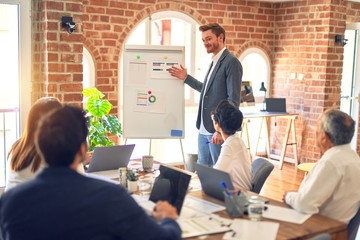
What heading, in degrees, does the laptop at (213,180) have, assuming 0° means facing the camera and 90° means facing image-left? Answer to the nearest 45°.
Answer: approximately 225°

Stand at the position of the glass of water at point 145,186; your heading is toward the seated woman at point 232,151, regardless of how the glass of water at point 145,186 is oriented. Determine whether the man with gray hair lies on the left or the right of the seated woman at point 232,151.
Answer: right

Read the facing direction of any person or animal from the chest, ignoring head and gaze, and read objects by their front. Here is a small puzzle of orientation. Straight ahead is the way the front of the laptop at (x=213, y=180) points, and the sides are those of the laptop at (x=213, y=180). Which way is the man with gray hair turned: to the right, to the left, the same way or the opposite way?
to the left

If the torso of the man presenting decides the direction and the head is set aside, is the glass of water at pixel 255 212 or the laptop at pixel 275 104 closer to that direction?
the glass of water

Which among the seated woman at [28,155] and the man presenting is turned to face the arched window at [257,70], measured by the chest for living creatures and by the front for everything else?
the seated woman

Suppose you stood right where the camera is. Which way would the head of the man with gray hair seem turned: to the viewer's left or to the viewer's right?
to the viewer's left

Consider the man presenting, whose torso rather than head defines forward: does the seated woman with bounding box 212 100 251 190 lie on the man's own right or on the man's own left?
on the man's own left

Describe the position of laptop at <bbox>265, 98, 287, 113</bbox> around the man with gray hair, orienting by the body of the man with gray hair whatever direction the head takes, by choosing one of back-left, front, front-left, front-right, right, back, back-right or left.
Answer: front-right

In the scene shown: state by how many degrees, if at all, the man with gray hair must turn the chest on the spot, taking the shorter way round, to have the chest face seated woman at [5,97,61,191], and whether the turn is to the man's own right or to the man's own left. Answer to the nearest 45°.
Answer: approximately 45° to the man's own left

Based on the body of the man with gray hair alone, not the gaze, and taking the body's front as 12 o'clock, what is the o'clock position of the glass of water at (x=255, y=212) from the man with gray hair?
The glass of water is roughly at 9 o'clock from the man with gray hair.

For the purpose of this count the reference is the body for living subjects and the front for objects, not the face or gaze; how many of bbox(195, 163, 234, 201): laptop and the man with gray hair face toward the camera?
0

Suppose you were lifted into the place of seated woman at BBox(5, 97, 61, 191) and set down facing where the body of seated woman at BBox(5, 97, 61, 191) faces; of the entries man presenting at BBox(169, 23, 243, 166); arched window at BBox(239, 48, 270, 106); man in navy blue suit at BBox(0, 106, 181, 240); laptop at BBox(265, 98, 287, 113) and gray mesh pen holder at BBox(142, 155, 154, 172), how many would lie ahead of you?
4

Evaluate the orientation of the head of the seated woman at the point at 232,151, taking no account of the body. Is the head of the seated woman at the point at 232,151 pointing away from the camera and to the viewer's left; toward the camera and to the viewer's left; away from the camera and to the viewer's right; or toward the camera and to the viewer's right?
away from the camera and to the viewer's left

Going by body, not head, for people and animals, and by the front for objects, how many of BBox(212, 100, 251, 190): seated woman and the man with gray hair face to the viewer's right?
0

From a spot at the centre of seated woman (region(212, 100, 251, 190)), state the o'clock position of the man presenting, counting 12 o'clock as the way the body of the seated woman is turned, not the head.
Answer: The man presenting is roughly at 1 o'clock from the seated woman.

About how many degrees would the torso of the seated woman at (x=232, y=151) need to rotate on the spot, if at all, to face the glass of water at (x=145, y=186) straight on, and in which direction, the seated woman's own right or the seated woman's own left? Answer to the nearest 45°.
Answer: approximately 45° to the seated woman's own left

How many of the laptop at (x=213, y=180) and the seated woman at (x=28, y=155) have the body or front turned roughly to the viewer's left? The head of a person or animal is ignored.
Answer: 0
